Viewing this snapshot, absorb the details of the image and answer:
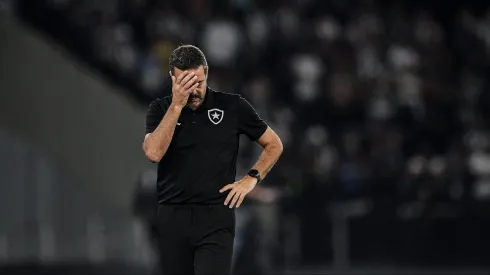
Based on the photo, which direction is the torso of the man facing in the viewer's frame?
toward the camera
